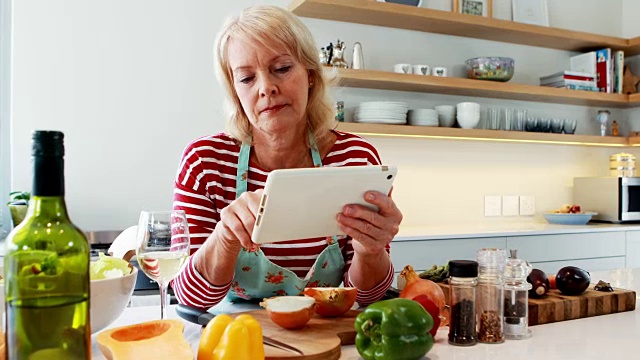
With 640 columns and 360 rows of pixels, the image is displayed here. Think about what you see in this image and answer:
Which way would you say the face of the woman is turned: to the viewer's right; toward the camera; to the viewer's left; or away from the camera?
toward the camera

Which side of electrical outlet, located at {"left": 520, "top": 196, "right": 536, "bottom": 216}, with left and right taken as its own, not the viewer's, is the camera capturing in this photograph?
front

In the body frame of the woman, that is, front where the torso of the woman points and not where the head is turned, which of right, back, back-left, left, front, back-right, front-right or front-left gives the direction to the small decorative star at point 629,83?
back-left

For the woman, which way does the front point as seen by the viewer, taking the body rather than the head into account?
toward the camera

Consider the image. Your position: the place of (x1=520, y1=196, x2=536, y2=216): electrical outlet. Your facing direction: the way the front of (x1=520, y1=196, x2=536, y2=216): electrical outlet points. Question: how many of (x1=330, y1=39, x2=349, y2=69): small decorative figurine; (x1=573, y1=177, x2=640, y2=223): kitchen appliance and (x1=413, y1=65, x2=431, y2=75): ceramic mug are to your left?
1

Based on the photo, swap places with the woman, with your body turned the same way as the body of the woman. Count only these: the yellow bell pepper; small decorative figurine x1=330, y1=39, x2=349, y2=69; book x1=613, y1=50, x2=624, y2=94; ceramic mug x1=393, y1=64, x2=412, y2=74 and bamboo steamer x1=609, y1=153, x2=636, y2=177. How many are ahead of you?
1

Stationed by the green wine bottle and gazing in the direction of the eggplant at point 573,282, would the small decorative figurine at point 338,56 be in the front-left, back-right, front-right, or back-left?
front-left

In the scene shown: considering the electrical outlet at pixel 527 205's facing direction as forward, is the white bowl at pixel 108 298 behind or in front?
in front

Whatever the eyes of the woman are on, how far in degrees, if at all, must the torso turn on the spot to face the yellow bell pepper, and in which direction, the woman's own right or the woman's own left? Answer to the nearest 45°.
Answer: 0° — they already face it

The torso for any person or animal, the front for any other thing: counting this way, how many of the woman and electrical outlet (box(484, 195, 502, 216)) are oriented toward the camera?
2

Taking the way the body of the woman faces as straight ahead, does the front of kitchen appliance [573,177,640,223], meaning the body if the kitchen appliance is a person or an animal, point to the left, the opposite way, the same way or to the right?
the same way

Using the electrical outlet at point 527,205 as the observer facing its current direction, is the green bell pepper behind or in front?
in front

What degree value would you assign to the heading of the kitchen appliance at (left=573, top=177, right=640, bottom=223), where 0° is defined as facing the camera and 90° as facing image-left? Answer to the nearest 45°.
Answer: approximately 315°
